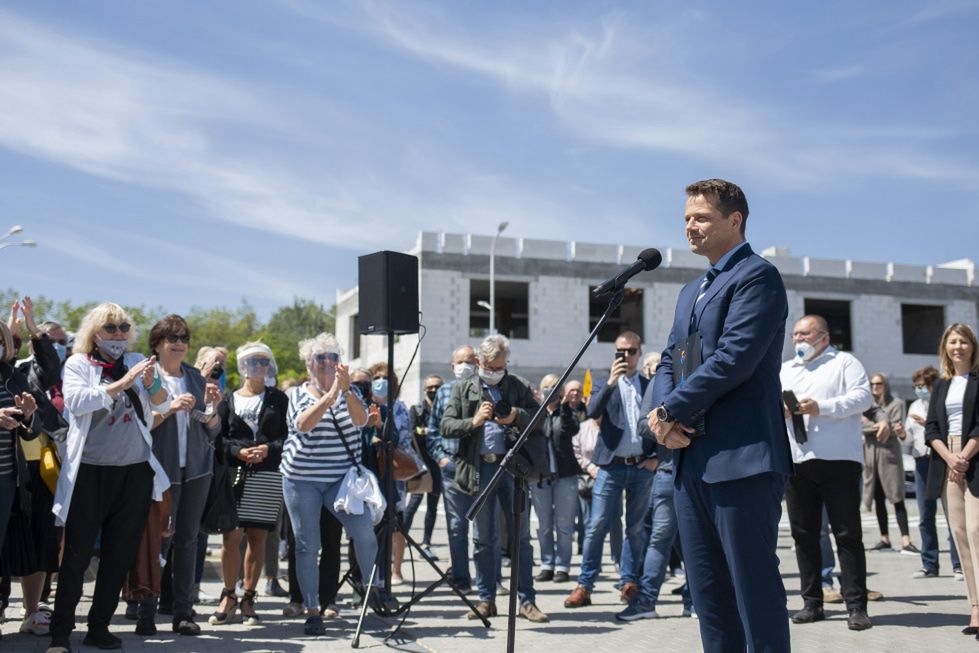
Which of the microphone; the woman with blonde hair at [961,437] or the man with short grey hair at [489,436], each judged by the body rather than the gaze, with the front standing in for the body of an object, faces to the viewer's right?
the microphone

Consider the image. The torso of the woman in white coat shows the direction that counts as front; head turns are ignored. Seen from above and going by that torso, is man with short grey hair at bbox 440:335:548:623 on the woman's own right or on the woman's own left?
on the woman's own left

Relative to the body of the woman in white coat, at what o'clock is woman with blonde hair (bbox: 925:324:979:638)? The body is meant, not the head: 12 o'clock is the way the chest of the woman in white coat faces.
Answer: The woman with blonde hair is roughly at 11 o'clock from the woman in white coat.

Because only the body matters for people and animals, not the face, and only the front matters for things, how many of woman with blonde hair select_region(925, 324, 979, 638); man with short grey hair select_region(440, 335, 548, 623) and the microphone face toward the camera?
2

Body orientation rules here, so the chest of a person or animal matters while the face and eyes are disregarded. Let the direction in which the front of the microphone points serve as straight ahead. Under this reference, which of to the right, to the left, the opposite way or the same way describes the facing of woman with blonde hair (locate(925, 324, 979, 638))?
to the right

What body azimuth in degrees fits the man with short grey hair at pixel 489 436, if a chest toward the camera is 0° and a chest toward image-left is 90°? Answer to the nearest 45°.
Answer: approximately 0°

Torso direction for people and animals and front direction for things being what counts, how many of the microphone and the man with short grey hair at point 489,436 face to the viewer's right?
1

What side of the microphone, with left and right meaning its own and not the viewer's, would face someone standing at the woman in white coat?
back

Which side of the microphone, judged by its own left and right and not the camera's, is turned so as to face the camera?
right
